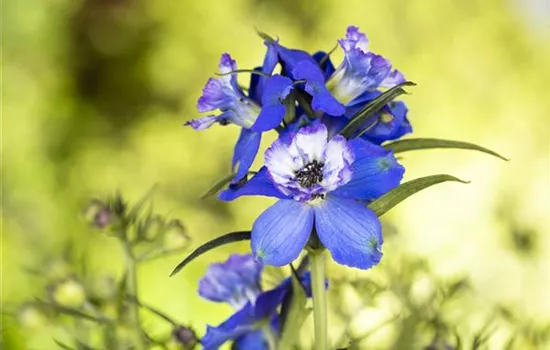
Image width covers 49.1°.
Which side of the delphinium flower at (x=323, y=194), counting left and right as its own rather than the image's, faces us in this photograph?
front
